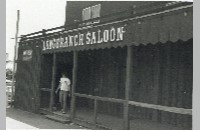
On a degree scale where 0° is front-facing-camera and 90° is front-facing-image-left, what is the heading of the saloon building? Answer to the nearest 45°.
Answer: approximately 45°
